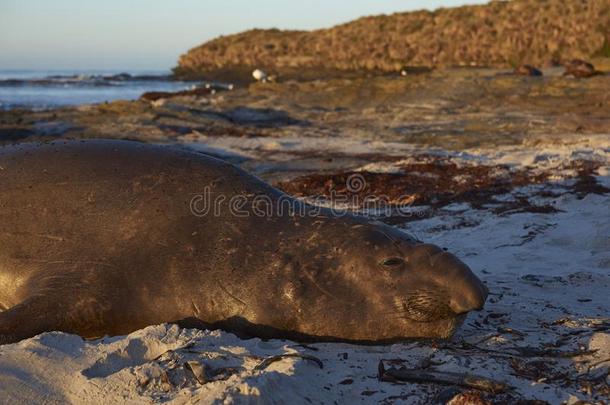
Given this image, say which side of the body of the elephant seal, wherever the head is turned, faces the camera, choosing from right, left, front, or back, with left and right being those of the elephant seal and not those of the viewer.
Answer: right
